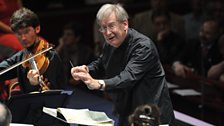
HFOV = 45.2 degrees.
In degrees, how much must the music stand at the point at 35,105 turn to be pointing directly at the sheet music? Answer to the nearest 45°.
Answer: approximately 90° to its right

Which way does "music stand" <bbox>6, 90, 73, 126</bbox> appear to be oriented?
away from the camera
